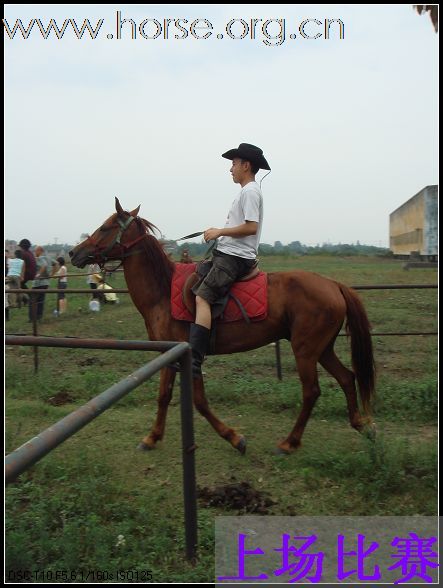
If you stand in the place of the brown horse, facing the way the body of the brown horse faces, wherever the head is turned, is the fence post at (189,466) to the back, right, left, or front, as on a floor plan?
left

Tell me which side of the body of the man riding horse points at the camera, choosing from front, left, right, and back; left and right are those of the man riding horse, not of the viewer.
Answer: left

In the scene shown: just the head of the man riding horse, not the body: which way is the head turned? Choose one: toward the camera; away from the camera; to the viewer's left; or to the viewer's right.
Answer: to the viewer's left

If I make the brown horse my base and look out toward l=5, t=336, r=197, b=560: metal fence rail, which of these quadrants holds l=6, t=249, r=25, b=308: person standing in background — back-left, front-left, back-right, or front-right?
back-right

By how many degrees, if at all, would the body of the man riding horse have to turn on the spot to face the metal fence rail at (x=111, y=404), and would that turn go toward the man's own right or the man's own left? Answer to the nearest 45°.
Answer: approximately 90° to the man's own left

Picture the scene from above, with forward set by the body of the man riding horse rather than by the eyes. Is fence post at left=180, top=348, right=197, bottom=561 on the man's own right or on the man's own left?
on the man's own left

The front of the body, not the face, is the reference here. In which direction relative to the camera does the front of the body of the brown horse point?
to the viewer's left

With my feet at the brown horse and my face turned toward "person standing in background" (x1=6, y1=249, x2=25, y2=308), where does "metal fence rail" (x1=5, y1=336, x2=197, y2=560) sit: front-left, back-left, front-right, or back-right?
back-left

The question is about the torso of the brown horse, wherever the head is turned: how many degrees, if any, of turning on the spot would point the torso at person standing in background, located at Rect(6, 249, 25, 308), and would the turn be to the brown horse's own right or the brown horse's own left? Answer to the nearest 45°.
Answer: approximately 45° to the brown horse's own right

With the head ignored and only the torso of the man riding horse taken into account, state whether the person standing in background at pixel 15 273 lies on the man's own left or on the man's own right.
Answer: on the man's own right
